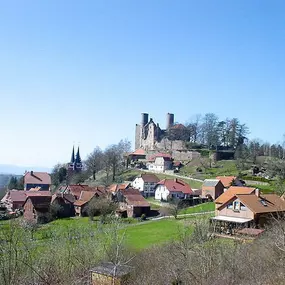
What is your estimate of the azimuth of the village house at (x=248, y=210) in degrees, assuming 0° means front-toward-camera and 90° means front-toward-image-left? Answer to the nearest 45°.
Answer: approximately 45°

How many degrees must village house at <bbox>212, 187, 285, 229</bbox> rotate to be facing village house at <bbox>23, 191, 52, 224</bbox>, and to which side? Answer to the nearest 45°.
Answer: approximately 45° to its right

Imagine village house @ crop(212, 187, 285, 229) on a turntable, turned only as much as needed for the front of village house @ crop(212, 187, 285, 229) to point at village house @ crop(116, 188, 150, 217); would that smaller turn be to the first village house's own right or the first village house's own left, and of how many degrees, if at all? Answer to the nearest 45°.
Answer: approximately 90° to the first village house's own right

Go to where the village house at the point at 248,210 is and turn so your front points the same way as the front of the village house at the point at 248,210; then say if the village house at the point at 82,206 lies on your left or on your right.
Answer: on your right

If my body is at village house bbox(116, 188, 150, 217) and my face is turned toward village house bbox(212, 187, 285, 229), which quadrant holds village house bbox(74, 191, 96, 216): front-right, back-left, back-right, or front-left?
back-right

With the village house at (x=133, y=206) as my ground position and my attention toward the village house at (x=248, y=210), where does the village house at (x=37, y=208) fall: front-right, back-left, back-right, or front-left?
back-right
